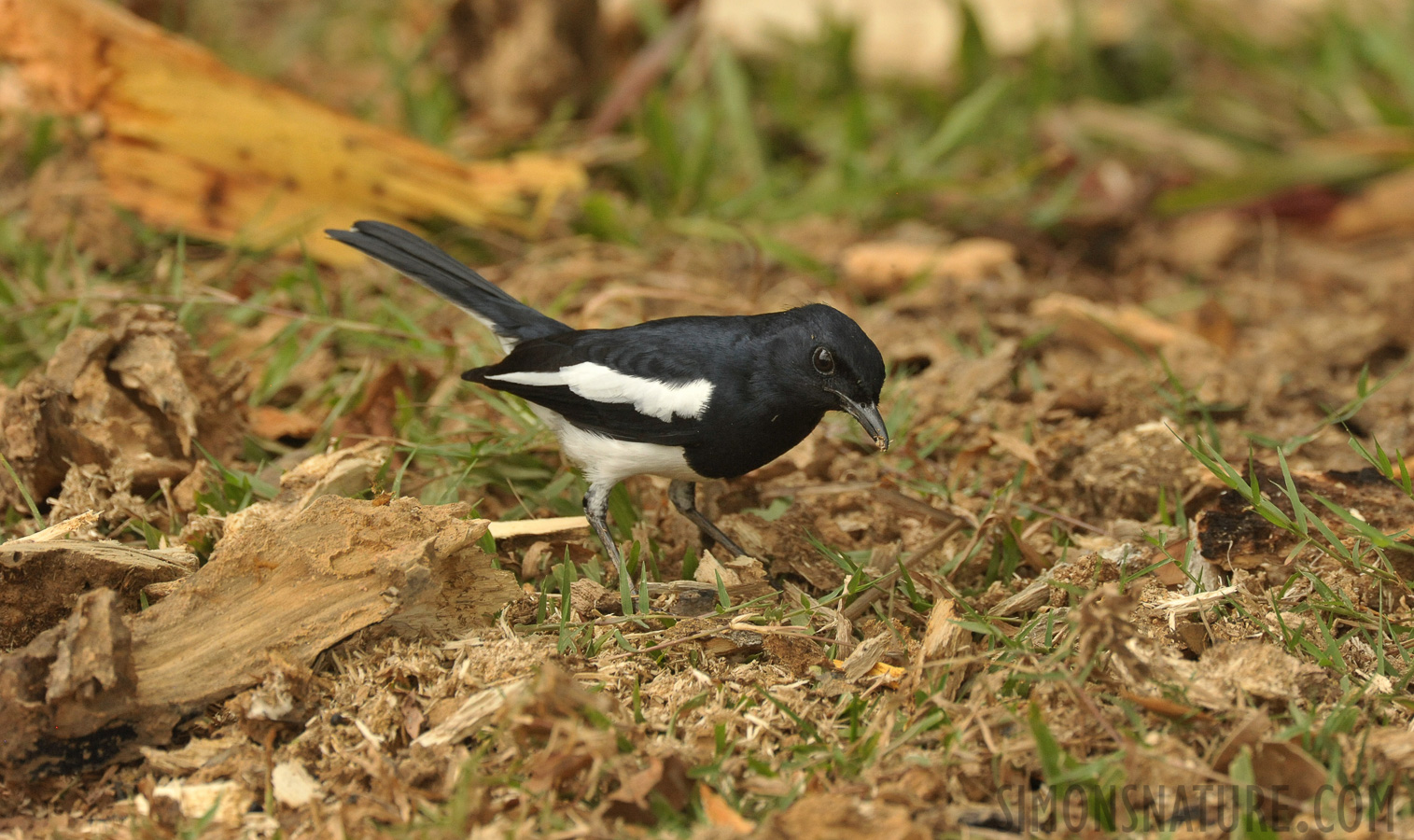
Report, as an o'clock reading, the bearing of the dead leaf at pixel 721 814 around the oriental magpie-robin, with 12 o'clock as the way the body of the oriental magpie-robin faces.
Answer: The dead leaf is roughly at 3 o'clock from the oriental magpie-robin.

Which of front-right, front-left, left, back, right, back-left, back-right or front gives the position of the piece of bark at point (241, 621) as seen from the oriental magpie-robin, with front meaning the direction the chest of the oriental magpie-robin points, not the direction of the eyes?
back-right

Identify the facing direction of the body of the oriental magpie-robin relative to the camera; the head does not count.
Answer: to the viewer's right

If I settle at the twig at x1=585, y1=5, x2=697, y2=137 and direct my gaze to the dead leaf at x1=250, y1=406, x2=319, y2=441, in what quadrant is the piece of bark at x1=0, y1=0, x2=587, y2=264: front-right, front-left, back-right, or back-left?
front-right

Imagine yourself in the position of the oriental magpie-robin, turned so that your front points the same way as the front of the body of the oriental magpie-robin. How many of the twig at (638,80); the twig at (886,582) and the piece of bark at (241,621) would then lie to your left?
1

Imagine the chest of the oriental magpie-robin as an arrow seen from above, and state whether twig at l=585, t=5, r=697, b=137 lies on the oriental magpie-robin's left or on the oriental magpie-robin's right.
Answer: on the oriental magpie-robin's left

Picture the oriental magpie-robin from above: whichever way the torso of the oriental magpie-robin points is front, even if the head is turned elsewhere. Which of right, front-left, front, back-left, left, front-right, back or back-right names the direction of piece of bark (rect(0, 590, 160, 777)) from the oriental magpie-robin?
back-right

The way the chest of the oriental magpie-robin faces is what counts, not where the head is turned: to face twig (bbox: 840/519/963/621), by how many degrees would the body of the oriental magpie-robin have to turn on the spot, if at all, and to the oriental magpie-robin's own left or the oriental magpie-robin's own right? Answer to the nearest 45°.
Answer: approximately 45° to the oriental magpie-robin's own right

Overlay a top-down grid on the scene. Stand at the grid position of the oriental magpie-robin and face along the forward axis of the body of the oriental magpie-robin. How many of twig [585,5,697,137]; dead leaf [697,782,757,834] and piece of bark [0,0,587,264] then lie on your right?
1

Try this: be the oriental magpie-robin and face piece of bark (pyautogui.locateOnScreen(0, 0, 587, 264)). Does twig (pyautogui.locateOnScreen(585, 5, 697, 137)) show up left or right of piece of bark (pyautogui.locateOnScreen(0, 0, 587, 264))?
right

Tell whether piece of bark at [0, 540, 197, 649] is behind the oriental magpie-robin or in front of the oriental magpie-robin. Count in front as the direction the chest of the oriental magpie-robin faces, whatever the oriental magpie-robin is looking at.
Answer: behind
